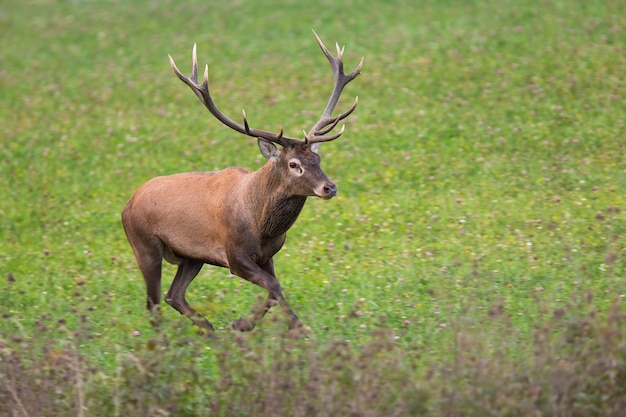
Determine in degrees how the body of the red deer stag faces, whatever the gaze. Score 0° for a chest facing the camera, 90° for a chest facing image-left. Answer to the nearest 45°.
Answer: approximately 315°
